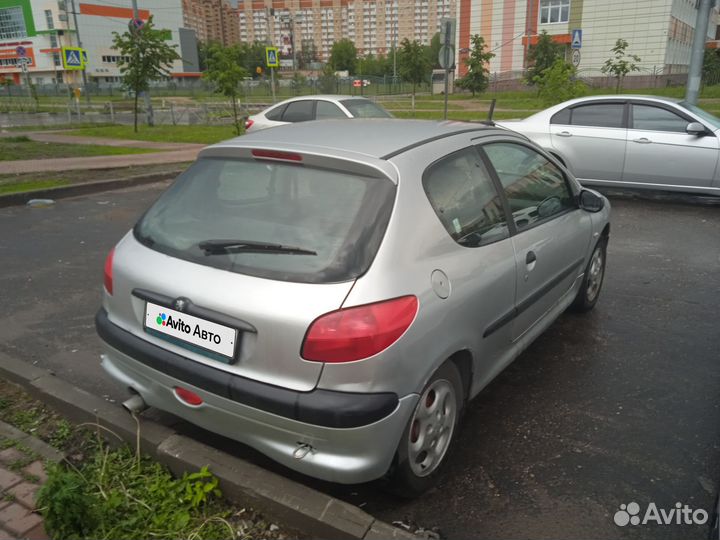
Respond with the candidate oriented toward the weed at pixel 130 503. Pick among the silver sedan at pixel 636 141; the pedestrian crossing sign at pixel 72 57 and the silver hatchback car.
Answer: the pedestrian crossing sign

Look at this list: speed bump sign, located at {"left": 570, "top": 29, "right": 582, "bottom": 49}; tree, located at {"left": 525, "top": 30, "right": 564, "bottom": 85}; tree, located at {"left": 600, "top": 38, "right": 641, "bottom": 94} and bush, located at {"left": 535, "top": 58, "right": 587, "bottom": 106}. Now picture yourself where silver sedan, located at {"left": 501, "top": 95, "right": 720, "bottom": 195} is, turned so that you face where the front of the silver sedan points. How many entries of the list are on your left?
4

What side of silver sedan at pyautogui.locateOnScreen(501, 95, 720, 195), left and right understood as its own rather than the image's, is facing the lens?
right

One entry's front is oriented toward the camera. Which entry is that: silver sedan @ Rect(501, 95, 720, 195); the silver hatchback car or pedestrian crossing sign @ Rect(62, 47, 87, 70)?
the pedestrian crossing sign

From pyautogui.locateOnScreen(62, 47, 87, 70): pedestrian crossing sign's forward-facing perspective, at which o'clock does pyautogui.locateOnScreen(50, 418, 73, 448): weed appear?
The weed is roughly at 12 o'clock from the pedestrian crossing sign.

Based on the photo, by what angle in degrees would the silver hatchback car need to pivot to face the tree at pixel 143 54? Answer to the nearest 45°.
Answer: approximately 45° to its left

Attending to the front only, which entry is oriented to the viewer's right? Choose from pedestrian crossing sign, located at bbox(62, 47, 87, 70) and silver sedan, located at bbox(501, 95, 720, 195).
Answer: the silver sedan

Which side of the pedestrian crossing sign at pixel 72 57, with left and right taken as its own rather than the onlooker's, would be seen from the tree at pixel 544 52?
left

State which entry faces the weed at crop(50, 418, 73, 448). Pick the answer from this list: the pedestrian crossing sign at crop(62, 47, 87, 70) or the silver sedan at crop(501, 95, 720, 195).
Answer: the pedestrian crossing sign

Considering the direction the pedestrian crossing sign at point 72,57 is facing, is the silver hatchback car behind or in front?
in front

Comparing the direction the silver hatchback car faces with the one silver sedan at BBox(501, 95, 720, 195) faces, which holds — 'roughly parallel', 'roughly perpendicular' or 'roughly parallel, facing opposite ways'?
roughly perpendicular

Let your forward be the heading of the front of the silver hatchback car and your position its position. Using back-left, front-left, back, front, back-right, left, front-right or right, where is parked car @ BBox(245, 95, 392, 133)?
front-left

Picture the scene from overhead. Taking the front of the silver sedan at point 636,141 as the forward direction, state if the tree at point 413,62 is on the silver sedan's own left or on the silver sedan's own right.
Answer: on the silver sedan's own left

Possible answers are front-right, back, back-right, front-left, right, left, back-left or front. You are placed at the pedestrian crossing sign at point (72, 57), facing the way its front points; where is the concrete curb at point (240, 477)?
front

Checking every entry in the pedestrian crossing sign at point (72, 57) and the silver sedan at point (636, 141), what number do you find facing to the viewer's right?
1

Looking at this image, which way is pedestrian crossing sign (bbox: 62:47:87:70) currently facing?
toward the camera

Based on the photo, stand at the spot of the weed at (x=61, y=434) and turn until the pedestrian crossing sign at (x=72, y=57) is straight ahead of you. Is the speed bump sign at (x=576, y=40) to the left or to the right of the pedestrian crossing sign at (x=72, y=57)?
right

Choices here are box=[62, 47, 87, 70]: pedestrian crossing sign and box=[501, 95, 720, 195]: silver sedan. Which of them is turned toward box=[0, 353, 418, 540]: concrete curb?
the pedestrian crossing sign

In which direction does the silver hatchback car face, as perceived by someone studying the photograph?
facing away from the viewer and to the right of the viewer

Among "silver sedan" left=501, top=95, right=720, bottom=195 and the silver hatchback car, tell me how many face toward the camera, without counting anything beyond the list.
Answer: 0

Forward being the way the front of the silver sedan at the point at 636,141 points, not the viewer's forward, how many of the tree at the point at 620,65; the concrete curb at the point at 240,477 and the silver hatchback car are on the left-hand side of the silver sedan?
1
